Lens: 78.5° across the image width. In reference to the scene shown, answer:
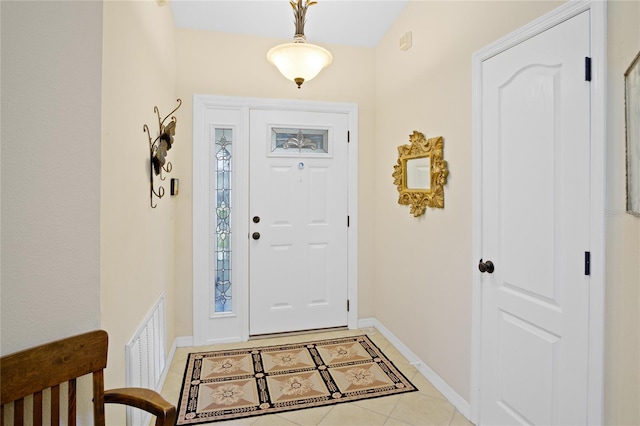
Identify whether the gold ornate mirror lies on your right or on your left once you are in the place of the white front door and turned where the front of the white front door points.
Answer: on your left

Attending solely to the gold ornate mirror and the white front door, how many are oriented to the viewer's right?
0

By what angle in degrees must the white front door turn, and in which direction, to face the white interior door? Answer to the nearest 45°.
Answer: approximately 45° to its left

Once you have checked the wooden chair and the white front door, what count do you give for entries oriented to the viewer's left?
0

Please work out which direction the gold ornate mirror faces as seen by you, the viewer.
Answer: facing the viewer and to the left of the viewer

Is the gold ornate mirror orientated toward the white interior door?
no

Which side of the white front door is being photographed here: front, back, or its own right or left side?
front

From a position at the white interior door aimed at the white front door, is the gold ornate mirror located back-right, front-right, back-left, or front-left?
front-right
